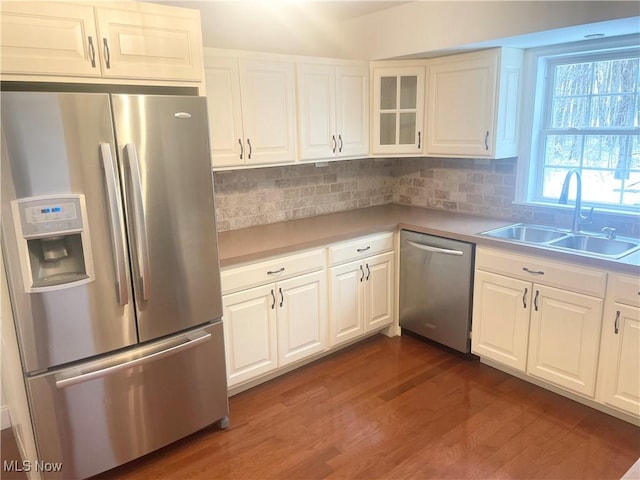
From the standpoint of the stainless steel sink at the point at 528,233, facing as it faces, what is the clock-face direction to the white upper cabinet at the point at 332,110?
The white upper cabinet is roughly at 1 o'clock from the stainless steel sink.

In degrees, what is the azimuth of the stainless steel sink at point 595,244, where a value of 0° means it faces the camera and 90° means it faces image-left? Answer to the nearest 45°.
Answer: approximately 45°

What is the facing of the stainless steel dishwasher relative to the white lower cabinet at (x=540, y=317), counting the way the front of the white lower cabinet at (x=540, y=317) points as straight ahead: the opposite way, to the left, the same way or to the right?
the same way

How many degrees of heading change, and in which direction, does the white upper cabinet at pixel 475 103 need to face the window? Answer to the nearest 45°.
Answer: approximately 135° to its left

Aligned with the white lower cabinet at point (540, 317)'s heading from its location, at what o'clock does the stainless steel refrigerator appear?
The stainless steel refrigerator is roughly at 12 o'clock from the white lower cabinet.

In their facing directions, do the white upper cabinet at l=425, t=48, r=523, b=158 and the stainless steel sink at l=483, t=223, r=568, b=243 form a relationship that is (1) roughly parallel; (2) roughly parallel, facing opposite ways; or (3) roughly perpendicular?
roughly parallel

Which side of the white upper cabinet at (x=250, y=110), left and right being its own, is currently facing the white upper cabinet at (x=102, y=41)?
right

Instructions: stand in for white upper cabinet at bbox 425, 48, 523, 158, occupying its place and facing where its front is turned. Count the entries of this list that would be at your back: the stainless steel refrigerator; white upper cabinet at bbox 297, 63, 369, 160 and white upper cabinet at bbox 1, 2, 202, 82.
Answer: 0

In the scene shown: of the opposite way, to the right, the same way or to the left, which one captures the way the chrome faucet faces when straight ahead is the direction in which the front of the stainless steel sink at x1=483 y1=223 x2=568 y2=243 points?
the same way

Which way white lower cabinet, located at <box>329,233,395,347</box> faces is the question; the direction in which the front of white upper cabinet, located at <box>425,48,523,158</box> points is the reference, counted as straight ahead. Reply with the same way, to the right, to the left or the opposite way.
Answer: to the left

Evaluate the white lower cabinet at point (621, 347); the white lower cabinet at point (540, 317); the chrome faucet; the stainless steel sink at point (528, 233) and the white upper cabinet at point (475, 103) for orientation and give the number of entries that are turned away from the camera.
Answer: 0

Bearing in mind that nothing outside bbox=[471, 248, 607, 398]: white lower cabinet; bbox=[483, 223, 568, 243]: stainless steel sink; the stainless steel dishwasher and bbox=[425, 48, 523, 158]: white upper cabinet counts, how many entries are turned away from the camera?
0

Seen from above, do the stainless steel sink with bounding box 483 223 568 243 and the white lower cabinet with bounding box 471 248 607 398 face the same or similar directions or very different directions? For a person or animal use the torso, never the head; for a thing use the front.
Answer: same or similar directions

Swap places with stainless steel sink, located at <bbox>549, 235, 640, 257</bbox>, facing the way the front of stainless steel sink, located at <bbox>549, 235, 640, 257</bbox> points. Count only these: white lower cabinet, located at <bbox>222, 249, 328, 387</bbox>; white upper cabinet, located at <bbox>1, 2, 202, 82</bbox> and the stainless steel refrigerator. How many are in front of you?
3

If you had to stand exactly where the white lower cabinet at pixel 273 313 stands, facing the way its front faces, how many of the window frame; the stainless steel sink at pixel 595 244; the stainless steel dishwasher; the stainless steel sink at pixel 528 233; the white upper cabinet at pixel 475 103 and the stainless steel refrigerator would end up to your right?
1

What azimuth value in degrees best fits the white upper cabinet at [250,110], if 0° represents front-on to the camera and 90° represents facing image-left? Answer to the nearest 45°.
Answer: approximately 315°

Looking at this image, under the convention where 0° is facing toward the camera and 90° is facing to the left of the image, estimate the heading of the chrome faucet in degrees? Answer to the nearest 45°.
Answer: approximately 45°
